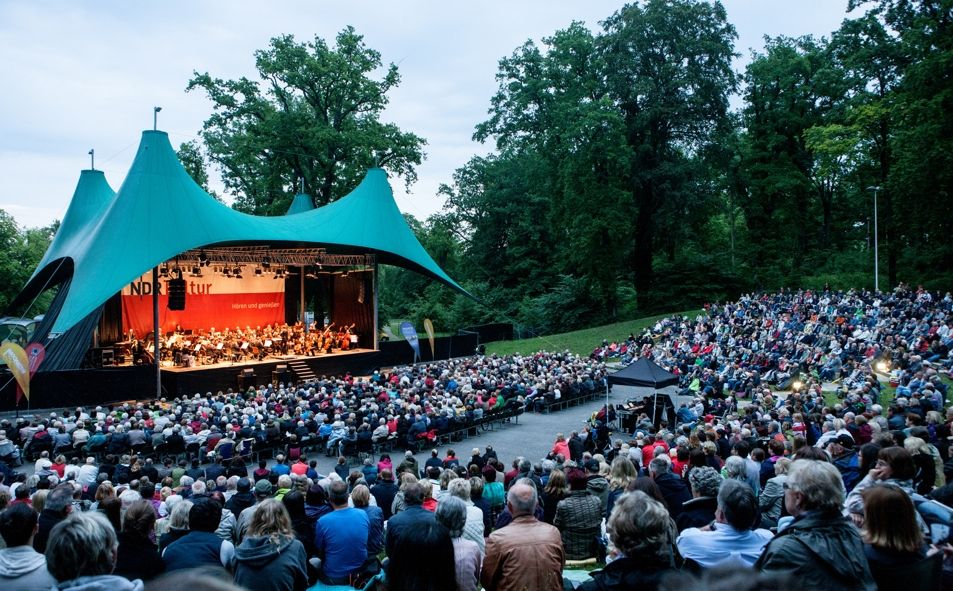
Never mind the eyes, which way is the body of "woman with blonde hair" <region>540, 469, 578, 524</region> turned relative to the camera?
away from the camera

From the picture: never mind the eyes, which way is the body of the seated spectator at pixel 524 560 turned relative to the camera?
away from the camera

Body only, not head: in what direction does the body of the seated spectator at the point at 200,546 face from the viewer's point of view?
away from the camera

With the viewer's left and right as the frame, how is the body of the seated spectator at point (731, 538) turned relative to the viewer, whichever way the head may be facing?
facing away from the viewer and to the left of the viewer

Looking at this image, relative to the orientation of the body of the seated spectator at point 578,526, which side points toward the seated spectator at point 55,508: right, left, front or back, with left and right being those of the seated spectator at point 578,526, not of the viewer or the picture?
left

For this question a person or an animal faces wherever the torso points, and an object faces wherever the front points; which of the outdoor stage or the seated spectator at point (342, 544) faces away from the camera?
the seated spectator

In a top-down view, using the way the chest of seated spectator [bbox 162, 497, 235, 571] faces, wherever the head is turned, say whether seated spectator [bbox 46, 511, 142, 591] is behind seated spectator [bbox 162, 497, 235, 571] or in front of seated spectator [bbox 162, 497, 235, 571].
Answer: behind

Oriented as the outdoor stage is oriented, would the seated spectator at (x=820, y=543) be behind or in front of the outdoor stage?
in front

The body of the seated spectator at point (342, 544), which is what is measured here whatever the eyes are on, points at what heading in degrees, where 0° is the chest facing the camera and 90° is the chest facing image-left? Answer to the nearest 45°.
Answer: approximately 180°

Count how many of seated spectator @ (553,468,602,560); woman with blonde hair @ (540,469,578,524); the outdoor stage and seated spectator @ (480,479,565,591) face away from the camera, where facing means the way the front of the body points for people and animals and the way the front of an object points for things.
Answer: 3

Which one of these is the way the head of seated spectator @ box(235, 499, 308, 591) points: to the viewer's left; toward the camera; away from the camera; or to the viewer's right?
away from the camera

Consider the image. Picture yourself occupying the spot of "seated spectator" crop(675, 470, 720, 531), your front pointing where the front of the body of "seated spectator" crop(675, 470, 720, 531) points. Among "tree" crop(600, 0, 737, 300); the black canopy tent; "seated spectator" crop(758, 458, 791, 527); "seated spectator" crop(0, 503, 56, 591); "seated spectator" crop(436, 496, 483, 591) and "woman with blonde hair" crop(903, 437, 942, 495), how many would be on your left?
2

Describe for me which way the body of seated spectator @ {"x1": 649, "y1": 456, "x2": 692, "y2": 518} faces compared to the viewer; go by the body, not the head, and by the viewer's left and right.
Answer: facing away from the viewer and to the left of the viewer

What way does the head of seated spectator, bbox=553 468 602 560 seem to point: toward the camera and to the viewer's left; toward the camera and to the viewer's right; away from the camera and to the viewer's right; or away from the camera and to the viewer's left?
away from the camera and to the viewer's left
